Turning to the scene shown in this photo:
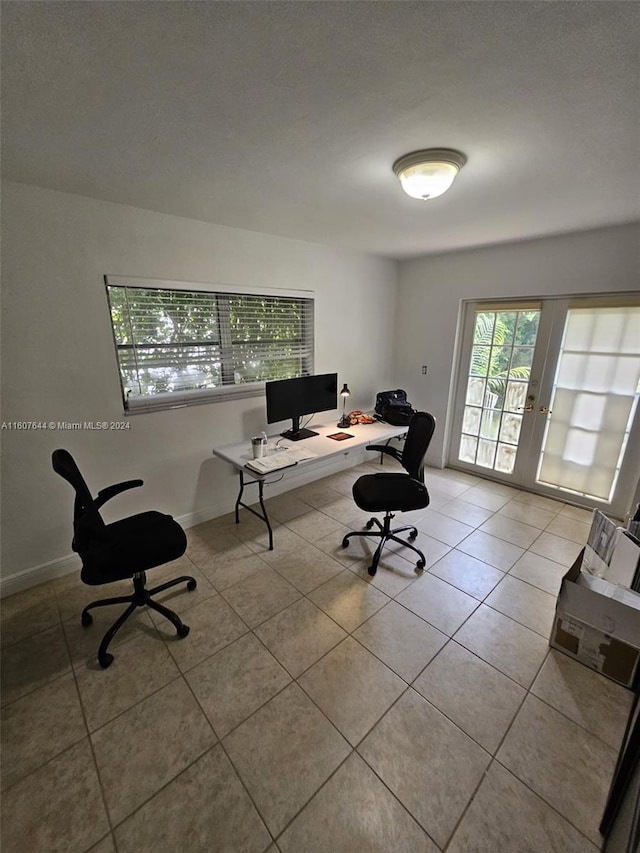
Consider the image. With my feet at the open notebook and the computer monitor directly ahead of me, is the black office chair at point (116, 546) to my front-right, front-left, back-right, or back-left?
back-left

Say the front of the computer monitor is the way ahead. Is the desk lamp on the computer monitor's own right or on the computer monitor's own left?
on the computer monitor's own left

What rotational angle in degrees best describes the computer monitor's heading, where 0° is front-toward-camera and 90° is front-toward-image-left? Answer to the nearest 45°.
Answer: approximately 315°

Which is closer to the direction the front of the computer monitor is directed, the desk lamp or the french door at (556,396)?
the french door

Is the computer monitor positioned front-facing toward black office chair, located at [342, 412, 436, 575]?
yes
